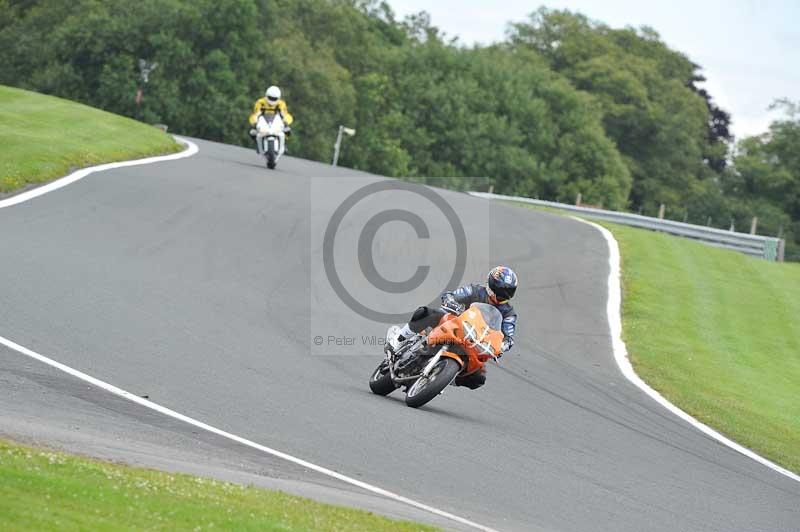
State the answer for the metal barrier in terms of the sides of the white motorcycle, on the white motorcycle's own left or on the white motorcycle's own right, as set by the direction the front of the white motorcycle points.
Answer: on the white motorcycle's own left

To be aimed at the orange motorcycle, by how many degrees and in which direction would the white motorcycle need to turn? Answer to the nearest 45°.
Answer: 0° — it already faces it

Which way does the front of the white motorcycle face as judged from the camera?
facing the viewer

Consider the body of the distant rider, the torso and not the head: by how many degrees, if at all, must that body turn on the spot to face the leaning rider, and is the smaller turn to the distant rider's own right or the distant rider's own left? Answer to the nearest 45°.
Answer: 0° — they already face them

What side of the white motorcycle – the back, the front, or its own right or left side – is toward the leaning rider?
front

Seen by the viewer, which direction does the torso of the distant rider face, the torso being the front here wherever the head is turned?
toward the camera

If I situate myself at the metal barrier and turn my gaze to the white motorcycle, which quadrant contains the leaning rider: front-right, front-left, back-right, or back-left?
front-left

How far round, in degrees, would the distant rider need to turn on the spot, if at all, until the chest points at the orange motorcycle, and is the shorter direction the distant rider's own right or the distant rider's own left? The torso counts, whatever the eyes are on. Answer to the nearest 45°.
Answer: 0° — they already face it
